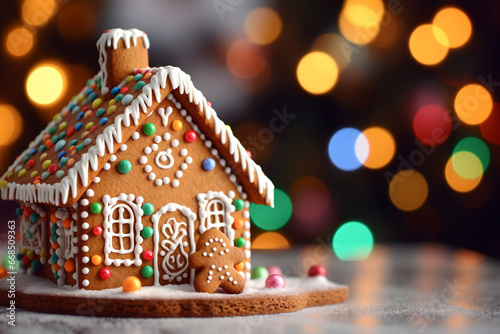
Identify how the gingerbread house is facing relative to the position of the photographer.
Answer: facing the viewer and to the right of the viewer

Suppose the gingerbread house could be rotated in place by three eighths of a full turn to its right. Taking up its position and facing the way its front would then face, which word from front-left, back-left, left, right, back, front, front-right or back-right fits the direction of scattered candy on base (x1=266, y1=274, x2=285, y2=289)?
back
